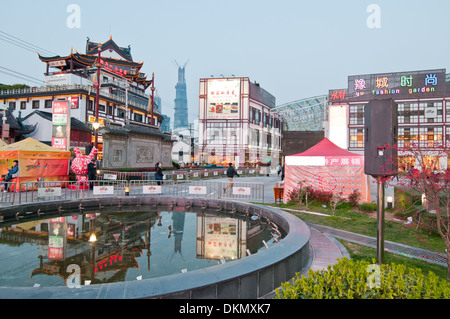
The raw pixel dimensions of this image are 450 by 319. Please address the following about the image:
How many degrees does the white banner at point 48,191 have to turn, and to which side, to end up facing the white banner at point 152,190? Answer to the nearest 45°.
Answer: approximately 90° to its left

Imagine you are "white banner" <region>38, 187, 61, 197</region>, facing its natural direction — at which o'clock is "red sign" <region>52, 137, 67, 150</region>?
The red sign is roughly at 6 o'clock from the white banner.

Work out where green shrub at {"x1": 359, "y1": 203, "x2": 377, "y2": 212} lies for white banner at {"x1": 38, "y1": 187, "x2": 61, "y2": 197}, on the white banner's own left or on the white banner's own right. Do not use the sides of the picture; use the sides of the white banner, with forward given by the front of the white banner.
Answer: on the white banner's own left

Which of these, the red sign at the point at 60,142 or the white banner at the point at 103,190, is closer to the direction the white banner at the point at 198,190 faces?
the white banner

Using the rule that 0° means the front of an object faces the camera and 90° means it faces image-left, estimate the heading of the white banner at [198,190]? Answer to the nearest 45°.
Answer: approximately 0°

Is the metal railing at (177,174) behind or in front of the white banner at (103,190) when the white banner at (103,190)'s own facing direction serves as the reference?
behind

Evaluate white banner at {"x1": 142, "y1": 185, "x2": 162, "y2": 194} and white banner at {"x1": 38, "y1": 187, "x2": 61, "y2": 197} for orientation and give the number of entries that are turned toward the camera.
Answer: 2

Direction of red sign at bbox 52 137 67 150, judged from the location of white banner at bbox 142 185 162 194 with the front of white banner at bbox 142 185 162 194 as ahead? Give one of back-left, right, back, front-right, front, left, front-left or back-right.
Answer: back-right

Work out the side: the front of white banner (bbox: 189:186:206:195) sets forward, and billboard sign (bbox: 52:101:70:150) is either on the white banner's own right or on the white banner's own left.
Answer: on the white banner's own right

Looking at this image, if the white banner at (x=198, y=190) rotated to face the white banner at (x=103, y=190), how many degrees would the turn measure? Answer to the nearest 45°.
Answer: approximately 90° to its right
